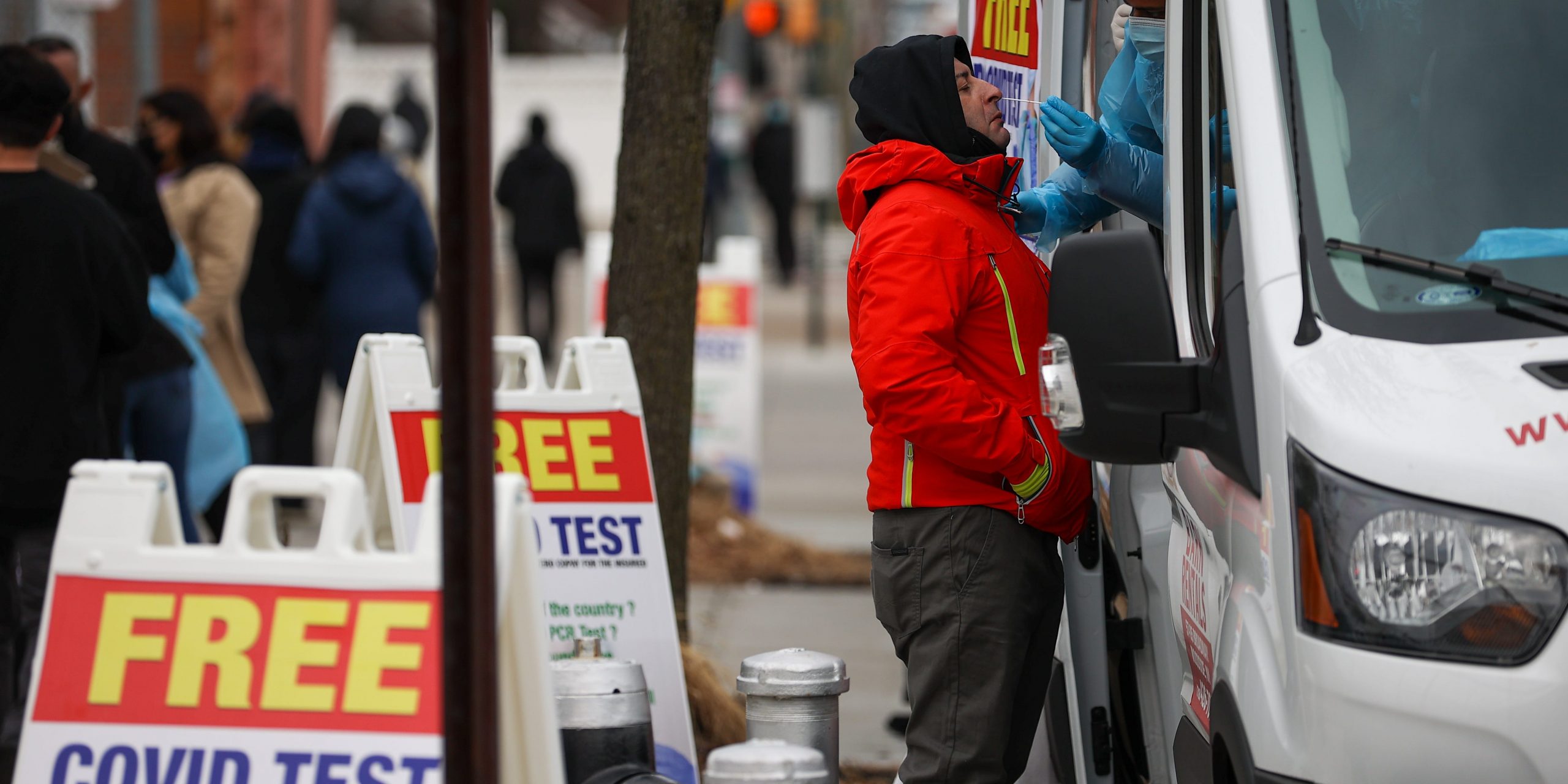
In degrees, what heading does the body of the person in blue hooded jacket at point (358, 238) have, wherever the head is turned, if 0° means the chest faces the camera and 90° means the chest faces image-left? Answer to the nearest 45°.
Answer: approximately 180°

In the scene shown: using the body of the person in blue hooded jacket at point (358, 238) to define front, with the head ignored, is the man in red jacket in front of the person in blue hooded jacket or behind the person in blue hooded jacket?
behind

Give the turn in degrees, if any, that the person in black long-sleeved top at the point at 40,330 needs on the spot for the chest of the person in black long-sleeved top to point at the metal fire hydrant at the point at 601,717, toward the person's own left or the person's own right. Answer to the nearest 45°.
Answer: approximately 135° to the person's own right

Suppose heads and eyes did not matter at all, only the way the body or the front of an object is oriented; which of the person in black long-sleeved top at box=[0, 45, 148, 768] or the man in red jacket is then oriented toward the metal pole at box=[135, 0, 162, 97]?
the person in black long-sleeved top

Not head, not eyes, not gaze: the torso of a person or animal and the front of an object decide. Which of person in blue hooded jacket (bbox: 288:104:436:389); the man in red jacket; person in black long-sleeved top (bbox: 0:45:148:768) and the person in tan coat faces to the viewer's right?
the man in red jacket

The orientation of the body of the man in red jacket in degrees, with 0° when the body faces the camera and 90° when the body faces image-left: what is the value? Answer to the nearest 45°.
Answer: approximately 270°

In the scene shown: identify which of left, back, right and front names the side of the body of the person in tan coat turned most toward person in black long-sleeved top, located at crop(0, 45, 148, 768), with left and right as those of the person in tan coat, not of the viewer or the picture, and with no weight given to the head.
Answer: left

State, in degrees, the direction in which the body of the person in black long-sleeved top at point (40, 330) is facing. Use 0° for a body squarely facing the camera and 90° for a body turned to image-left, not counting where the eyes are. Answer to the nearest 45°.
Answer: approximately 180°

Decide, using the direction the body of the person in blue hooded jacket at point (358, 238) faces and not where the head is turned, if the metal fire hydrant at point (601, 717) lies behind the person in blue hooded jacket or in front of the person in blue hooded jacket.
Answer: behind

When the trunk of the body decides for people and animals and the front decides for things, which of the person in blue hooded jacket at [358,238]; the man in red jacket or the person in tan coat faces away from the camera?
the person in blue hooded jacket

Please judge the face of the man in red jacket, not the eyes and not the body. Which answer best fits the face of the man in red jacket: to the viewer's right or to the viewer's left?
to the viewer's right
